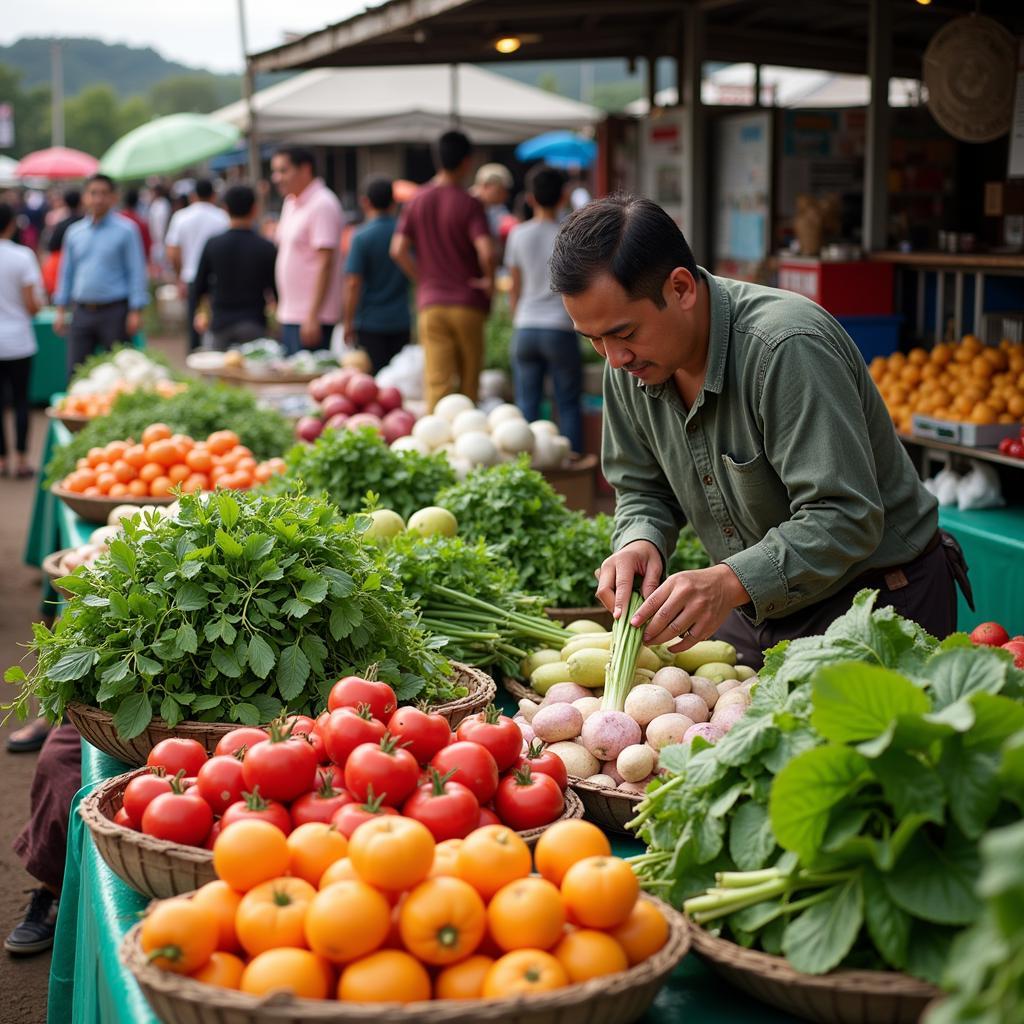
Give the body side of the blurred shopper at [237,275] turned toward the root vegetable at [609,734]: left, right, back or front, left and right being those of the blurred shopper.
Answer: back

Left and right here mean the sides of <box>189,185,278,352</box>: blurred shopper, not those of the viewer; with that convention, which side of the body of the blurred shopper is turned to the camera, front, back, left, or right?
back

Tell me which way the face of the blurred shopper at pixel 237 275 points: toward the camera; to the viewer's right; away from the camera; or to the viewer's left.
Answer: away from the camera

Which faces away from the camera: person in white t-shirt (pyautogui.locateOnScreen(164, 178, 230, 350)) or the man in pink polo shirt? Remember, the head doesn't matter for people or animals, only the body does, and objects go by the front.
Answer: the person in white t-shirt

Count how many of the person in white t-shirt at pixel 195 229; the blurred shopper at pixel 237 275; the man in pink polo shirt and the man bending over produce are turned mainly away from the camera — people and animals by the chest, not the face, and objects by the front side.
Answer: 2

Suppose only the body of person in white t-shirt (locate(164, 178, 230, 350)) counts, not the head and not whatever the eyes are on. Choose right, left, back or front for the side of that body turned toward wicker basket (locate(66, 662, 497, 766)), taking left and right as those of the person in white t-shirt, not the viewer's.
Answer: back

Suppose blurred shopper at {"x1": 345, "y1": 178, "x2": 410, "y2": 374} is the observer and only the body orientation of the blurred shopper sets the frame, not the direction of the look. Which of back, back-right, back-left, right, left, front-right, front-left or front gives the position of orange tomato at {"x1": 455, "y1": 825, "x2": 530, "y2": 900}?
back-left

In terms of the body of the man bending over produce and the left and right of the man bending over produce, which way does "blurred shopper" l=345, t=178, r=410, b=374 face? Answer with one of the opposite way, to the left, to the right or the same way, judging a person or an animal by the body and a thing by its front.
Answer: to the right

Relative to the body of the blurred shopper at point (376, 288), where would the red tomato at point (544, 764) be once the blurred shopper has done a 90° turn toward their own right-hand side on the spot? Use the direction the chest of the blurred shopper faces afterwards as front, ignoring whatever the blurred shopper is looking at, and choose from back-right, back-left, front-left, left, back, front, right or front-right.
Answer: back-right

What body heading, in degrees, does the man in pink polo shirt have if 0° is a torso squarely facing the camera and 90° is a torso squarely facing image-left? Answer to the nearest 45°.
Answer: approximately 45°

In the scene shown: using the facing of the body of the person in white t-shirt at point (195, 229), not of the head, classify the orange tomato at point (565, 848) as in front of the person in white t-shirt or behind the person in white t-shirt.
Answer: behind

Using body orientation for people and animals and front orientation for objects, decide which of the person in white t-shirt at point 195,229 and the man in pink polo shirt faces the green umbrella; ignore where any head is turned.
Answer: the person in white t-shirt
